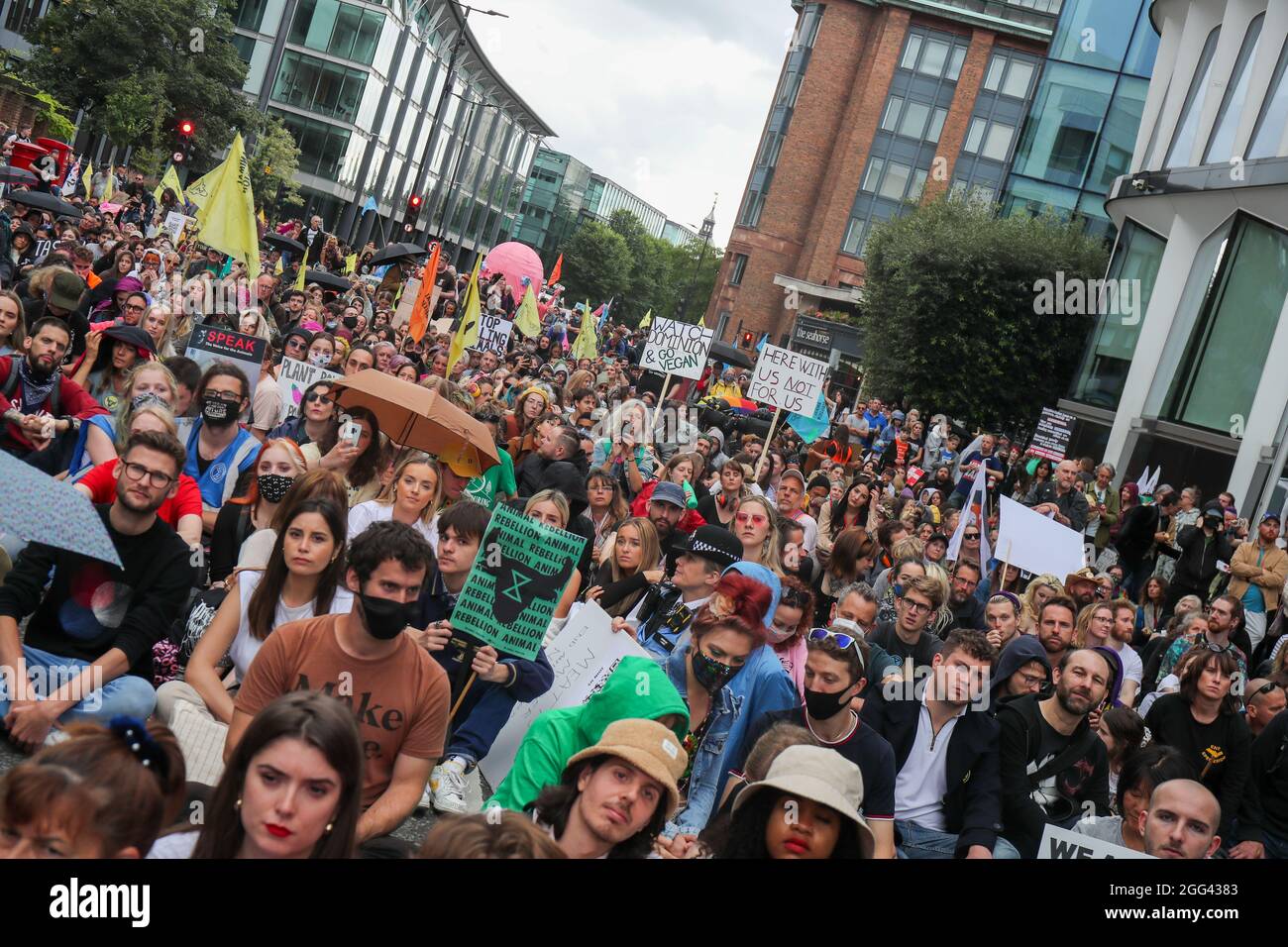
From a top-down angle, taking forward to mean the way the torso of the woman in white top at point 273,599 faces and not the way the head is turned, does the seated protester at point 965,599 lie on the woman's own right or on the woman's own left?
on the woman's own left

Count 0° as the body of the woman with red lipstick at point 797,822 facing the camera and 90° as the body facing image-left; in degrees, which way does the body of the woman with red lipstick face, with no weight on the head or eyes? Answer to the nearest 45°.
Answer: approximately 0°

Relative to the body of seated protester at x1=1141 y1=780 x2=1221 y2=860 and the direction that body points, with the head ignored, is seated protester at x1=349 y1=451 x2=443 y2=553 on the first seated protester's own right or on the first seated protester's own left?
on the first seated protester's own right
